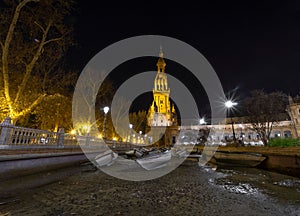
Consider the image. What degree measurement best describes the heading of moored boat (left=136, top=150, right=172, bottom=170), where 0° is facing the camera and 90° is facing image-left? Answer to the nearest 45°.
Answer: approximately 45°

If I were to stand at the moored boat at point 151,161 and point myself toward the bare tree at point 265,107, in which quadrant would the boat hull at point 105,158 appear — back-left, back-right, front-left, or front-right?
back-left
